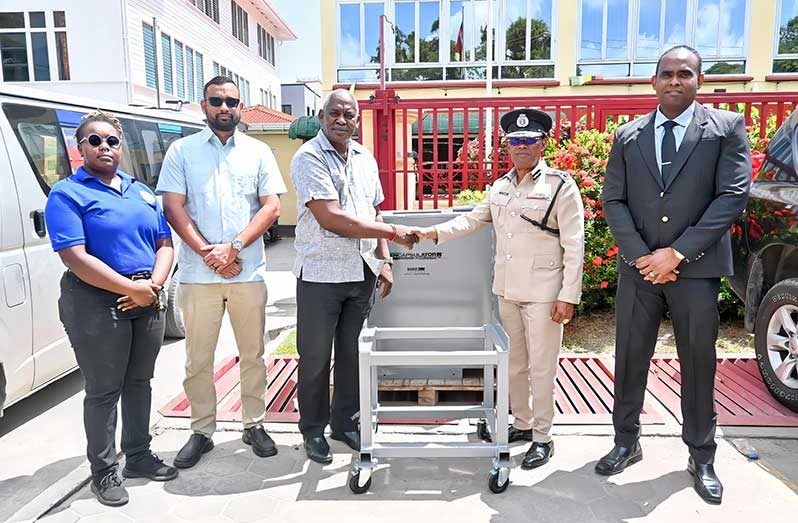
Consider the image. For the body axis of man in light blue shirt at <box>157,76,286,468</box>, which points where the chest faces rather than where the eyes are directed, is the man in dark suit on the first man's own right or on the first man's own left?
on the first man's own left

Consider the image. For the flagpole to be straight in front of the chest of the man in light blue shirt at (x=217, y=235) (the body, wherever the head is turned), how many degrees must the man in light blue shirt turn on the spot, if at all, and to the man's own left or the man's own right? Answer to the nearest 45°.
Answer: approximately 135° to the man's own left

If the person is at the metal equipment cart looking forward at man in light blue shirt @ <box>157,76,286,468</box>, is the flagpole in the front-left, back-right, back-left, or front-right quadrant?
back-right

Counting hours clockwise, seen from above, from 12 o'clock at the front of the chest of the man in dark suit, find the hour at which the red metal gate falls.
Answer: The red metal gate is roughly at 5 o'clock from the man in dark suit.

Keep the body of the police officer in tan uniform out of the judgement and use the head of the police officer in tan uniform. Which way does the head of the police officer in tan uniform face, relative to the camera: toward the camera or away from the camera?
toward the camera

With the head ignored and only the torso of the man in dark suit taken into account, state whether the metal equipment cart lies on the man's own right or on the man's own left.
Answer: on the man's own right

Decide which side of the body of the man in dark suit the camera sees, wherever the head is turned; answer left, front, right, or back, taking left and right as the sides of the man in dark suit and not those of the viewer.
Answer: front

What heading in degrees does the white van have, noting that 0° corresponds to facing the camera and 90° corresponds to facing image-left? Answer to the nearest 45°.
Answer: approximately 45°

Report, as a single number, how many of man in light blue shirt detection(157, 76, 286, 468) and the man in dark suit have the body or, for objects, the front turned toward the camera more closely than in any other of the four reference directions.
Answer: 2

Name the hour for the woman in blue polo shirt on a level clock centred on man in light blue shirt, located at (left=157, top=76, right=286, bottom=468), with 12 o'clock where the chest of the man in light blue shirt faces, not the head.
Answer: The woman in blue polo shirt is roughly at 2 o'clock from the man in light blue shirt.

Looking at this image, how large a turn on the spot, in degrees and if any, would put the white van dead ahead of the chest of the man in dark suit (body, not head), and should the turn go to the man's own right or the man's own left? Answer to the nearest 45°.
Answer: approximately 90° to the man's own right

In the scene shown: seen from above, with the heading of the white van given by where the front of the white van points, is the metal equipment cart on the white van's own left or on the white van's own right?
on the white van's own left

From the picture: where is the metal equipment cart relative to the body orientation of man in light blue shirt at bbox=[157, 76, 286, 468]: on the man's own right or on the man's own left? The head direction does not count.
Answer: on the man's own left
